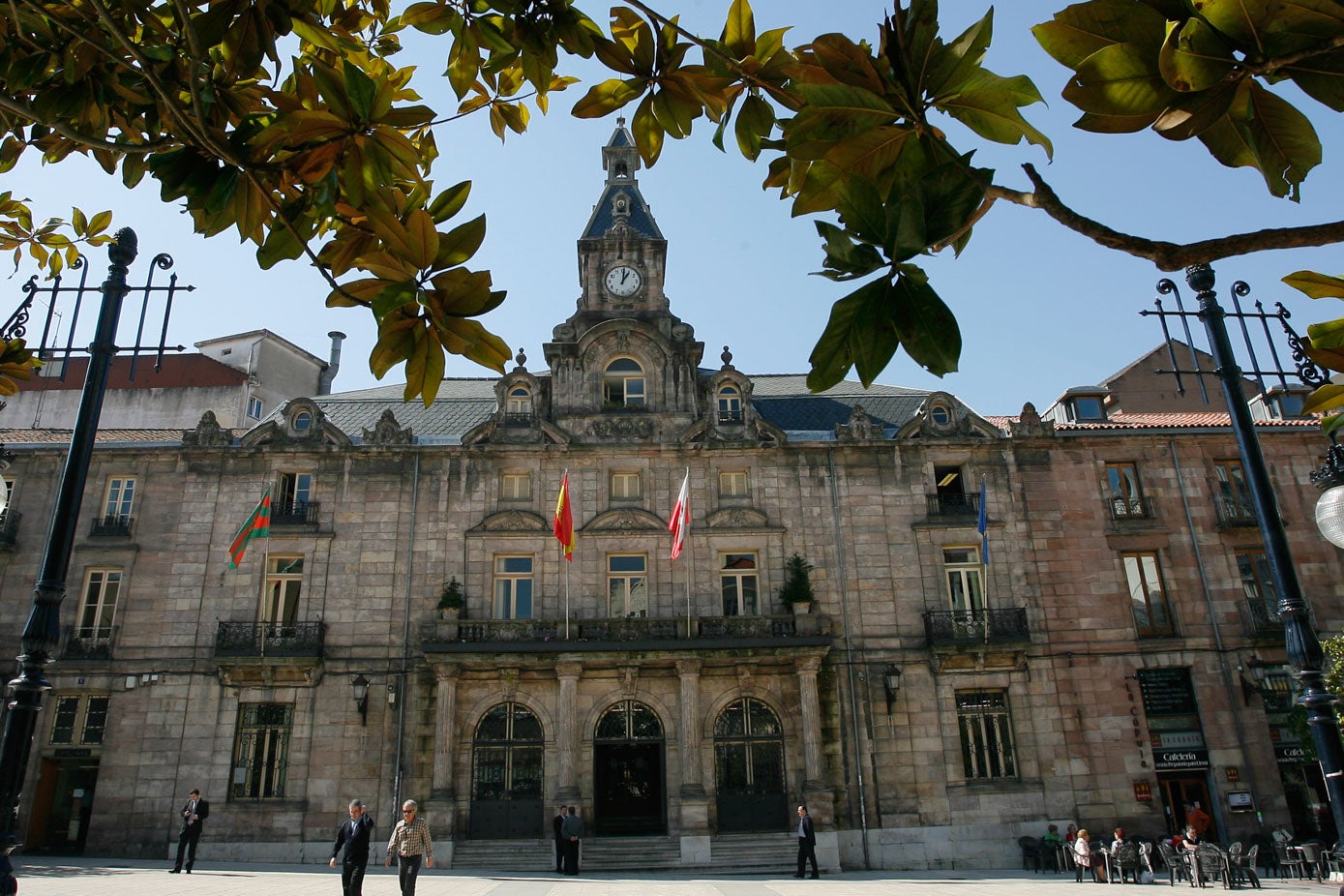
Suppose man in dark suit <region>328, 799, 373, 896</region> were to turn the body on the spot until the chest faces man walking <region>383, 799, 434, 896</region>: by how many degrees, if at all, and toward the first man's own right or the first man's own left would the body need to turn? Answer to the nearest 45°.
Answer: approximately 90° to the first man's own left

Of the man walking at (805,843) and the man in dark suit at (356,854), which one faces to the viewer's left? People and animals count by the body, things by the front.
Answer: the man walking

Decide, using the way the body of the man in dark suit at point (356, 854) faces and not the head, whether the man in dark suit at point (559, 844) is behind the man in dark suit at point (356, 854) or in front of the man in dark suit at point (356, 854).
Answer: behind

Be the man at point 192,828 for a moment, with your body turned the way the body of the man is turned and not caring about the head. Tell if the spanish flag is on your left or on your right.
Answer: on your left

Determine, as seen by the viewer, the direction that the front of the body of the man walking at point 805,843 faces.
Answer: to the viewer's left

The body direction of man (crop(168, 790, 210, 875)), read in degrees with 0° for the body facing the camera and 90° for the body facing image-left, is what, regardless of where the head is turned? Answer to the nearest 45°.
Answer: approximately 45°

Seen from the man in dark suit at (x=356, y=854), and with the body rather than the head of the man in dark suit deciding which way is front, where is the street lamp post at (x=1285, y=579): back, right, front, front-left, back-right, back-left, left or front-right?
front-left

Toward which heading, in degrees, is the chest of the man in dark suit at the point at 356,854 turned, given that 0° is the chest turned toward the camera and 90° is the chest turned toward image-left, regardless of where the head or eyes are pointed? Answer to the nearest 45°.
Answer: approximately 0°

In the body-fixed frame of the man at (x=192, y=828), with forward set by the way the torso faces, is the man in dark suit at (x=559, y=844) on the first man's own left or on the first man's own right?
on the first man's own left
